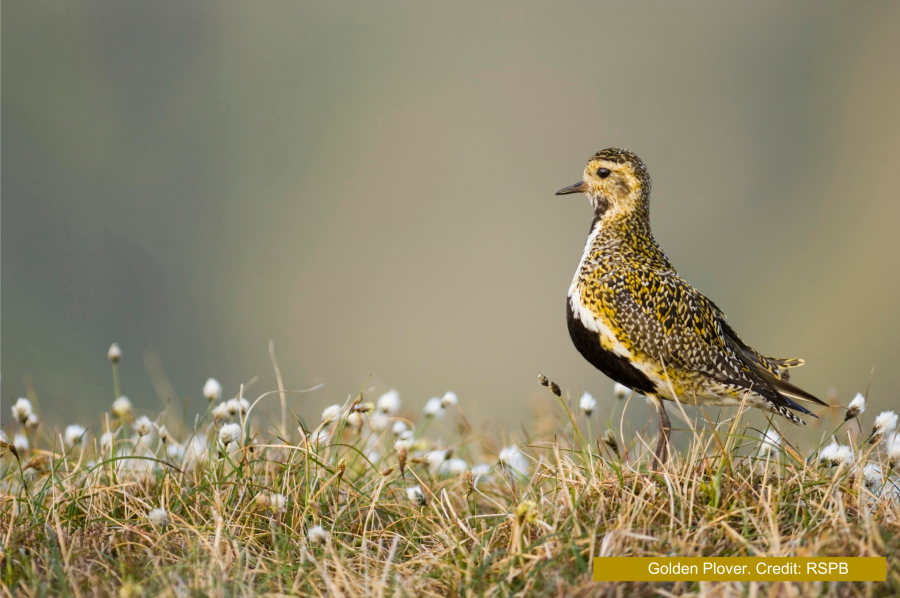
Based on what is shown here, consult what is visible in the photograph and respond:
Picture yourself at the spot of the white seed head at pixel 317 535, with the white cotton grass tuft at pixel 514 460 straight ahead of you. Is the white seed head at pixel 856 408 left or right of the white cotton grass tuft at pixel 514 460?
right

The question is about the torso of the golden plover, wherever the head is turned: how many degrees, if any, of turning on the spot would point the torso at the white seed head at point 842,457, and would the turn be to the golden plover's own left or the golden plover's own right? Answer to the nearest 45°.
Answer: approximately 135° to the golden plover's own left

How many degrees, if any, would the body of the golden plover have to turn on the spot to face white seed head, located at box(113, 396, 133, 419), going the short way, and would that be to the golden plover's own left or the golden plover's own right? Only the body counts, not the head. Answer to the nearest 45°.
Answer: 0° — it already faces it

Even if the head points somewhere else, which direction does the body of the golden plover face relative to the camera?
to the viewer's left

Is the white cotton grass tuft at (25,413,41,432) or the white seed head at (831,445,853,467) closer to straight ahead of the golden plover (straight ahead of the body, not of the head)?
the white cotton grass tuft

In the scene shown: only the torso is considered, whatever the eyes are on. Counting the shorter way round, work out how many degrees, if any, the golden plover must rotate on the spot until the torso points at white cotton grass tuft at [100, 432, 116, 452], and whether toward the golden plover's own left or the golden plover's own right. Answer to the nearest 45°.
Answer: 0° — it already faces it

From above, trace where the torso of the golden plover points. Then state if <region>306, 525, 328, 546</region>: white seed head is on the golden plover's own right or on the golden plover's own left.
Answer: on the golden plover's own left
